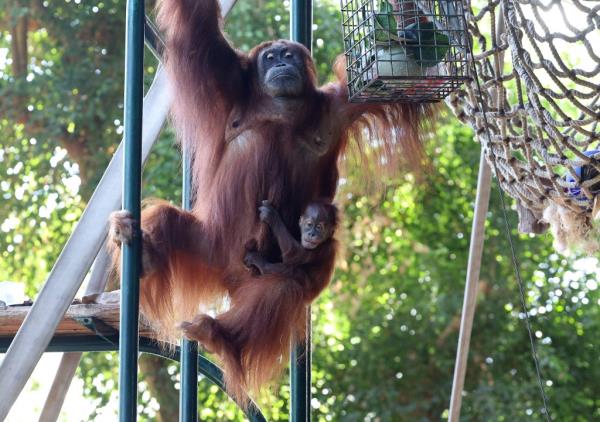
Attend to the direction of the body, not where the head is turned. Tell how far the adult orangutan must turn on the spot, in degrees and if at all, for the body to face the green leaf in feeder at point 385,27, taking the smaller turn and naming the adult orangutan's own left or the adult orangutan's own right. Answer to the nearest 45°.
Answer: approximately 45° to the adult orangutan's own left

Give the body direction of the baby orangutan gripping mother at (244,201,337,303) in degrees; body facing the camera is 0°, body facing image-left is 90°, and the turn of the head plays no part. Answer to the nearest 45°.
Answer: approximately 45°

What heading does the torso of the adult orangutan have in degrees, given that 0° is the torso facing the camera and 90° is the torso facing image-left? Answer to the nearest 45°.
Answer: approximately 0°

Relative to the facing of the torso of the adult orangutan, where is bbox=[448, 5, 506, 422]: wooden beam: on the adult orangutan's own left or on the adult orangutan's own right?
on the adult orangutan's own left

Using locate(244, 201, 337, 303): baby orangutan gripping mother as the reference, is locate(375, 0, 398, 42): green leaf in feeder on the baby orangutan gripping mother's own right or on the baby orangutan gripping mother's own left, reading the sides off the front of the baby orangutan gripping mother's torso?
on the baby orangutan gripping mother's own left
